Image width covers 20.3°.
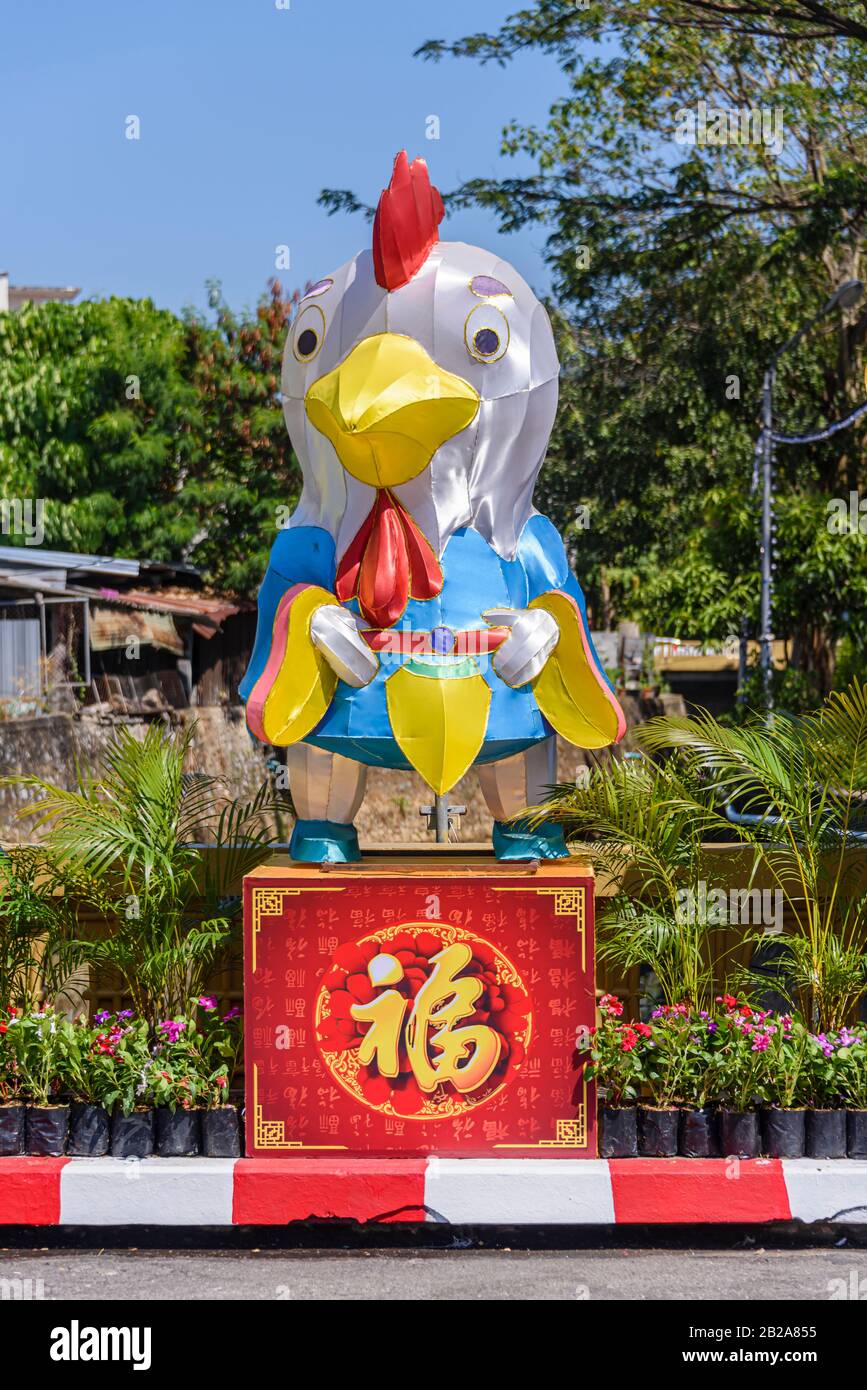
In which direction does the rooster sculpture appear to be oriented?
toward the camera

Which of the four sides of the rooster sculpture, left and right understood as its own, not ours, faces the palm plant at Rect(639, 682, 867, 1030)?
left

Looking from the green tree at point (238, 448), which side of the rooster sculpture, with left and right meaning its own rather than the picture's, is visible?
back

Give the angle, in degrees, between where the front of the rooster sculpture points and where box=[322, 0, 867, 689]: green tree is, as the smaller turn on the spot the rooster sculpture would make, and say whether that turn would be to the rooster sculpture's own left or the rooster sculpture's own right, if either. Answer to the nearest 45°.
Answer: approximately 180°

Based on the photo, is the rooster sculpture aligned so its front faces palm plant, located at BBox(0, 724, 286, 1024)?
no

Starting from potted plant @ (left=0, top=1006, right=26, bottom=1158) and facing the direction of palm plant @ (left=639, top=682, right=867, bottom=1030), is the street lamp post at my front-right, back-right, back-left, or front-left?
front-left
